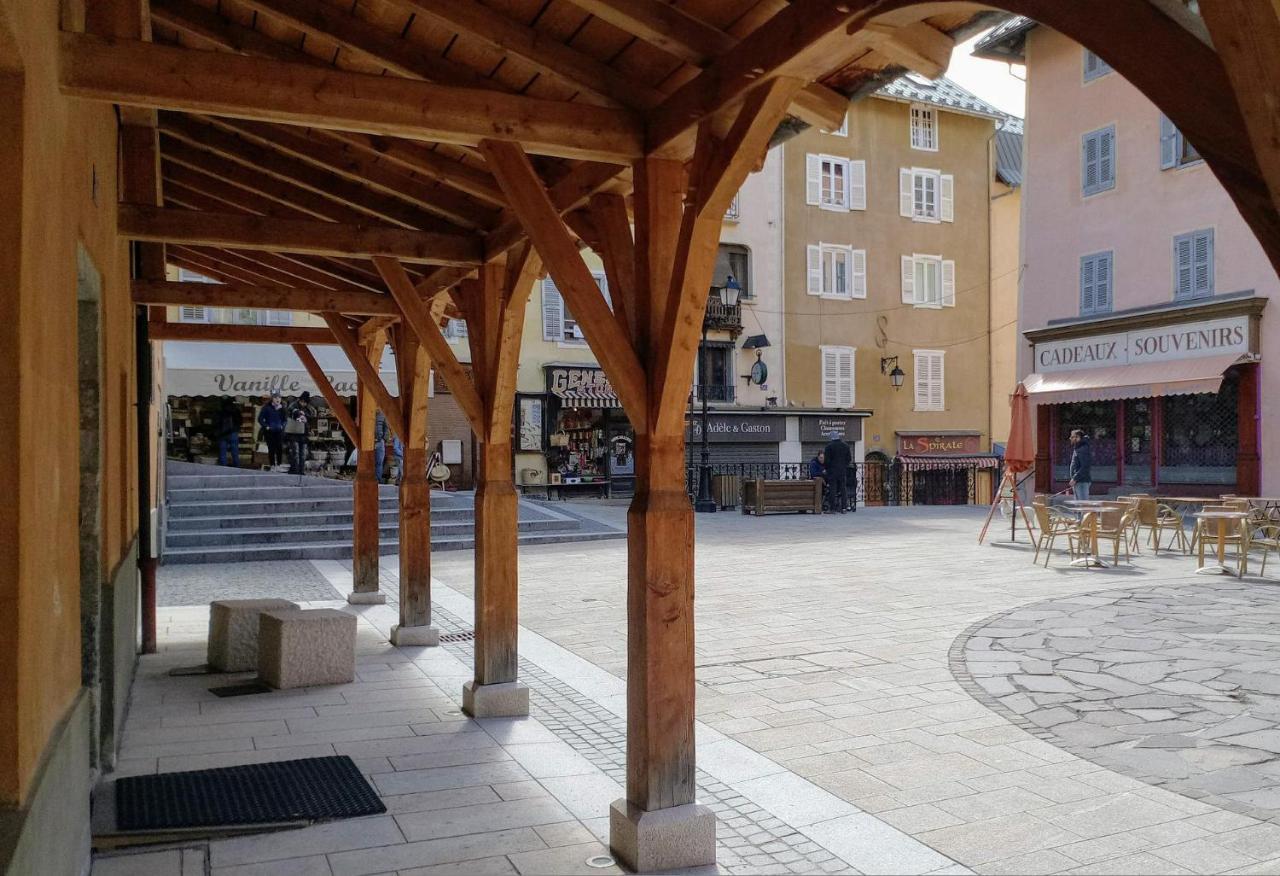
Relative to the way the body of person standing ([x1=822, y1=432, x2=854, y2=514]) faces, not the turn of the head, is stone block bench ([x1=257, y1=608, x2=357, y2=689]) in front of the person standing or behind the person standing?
behind

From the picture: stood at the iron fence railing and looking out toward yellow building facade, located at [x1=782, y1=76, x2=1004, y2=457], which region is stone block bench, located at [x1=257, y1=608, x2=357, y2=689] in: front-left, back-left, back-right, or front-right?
back-left

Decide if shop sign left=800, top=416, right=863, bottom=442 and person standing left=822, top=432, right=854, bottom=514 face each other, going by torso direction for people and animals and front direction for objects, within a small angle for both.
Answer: yes

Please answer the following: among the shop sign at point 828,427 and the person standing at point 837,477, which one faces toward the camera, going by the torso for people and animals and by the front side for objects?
the shop sign

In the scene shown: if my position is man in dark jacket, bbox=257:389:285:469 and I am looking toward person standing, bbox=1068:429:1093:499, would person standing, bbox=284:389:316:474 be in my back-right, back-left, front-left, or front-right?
front-right

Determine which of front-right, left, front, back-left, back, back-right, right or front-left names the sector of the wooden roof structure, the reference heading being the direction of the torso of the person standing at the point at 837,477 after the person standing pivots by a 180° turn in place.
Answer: front

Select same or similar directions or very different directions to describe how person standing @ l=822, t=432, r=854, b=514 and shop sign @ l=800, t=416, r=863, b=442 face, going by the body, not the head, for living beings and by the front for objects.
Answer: very different directions

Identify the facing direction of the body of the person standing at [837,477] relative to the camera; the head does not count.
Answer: away from the camera

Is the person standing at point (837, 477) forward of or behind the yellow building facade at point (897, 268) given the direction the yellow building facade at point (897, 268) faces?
forward

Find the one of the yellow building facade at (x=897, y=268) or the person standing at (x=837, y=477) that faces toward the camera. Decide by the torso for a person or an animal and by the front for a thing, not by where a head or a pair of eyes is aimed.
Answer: the yellow building facade

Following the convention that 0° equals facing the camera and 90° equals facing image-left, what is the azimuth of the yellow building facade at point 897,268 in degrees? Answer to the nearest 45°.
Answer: approximately 0°

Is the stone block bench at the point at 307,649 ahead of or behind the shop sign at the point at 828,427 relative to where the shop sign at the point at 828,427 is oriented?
ahead

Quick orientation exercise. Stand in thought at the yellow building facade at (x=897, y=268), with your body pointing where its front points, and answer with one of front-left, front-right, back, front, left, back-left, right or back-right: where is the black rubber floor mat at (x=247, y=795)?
front

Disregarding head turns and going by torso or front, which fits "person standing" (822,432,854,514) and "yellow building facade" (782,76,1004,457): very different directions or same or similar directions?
very different directions

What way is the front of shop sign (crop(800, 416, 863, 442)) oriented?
toward the camera

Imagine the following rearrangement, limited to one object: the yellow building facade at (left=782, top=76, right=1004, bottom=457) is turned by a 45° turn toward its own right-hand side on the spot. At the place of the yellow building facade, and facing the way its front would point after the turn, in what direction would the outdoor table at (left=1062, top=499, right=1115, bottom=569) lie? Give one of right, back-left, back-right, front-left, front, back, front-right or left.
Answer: front-left
